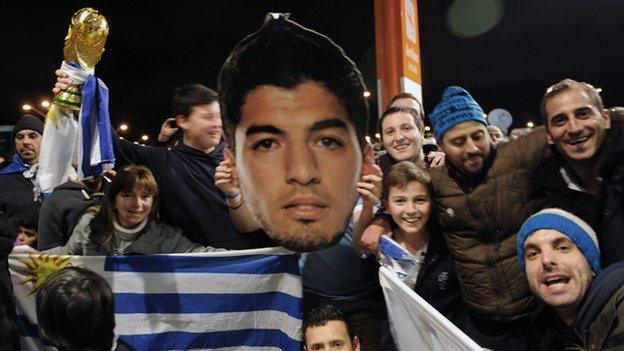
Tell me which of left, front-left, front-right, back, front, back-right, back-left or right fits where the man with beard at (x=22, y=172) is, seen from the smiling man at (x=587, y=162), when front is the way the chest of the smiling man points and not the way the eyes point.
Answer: right

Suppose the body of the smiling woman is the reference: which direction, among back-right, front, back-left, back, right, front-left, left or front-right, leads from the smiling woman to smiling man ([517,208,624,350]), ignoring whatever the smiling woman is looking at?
front-left

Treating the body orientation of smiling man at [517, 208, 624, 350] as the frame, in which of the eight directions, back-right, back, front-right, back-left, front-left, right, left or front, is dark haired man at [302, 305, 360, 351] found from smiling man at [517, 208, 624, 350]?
front-right

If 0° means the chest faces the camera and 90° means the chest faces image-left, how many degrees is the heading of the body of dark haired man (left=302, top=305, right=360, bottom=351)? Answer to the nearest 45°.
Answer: approximately 0°

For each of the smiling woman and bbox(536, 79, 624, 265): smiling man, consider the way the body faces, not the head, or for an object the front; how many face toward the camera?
2

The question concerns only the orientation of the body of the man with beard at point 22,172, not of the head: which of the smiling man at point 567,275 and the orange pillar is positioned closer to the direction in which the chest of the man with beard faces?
the smiling man

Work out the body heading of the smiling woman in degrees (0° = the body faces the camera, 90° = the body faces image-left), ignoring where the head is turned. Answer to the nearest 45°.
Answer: approximately 0°
